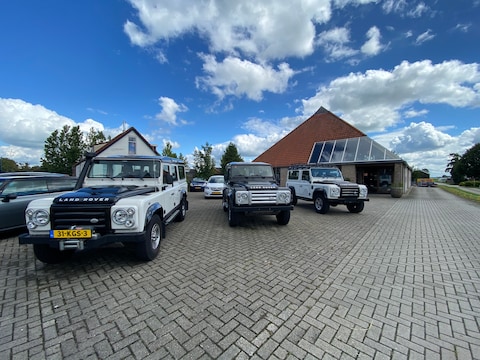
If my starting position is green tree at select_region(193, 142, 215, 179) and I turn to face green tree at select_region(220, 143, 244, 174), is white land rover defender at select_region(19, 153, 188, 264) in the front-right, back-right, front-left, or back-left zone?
back-right

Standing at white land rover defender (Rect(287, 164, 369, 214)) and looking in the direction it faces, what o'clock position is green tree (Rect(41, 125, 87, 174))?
The green tree is roughly at 5 o'clock from the white land rover defender.

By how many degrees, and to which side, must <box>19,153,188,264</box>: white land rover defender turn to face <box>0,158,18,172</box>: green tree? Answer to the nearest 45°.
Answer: approximately 135° to its right

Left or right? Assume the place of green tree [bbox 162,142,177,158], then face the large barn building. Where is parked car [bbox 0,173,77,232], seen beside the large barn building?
right

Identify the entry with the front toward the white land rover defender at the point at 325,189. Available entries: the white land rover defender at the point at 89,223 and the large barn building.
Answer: the large barn building

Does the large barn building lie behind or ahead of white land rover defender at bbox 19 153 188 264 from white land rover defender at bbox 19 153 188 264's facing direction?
behind

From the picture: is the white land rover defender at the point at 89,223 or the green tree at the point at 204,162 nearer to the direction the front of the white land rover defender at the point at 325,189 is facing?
the white land rover defender

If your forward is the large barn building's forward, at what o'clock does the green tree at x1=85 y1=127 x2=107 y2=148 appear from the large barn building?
The green tree is roughly at 3 o'clock from the large barn building.

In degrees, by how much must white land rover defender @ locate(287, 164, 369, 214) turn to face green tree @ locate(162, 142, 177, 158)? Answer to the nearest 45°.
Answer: approximately 180°

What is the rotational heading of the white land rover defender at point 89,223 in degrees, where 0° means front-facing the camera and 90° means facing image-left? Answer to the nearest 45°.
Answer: approximately 45°

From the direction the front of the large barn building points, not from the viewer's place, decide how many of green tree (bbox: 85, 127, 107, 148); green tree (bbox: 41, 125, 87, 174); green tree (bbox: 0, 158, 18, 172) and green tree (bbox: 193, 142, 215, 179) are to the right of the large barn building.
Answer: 4

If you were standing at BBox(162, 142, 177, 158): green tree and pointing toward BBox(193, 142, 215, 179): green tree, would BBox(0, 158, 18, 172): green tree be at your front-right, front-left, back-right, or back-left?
back-right

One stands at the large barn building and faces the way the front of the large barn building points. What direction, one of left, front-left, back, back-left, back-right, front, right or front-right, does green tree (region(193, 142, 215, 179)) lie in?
right

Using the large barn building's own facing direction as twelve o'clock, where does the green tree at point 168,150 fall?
The green tree is roughly at 3 o'clock from the large barn building.

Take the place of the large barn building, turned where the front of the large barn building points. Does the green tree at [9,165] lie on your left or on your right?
on your right

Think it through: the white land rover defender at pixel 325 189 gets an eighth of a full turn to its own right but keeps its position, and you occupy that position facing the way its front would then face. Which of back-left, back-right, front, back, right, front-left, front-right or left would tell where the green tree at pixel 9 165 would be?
right
